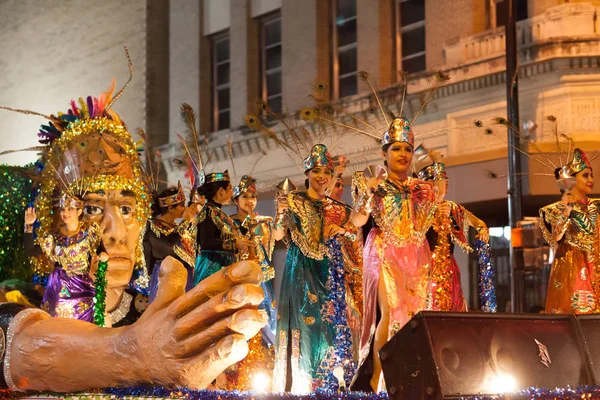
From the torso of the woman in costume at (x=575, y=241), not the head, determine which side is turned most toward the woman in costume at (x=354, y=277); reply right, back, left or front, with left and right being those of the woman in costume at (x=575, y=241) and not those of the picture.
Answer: right

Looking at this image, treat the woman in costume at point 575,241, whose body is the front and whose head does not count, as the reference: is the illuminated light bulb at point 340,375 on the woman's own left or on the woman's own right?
on the woman's own right

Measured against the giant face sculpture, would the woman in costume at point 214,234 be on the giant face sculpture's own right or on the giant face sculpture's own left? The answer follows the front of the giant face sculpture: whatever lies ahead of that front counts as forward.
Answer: on the giant face sculpture's own left

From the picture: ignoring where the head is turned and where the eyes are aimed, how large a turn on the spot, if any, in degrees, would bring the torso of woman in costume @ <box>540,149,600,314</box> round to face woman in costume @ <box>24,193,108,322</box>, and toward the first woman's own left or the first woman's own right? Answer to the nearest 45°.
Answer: approximately 90° to the first woman's own right

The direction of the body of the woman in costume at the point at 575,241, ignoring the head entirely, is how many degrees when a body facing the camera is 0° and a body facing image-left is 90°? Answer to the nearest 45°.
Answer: approximately 315°

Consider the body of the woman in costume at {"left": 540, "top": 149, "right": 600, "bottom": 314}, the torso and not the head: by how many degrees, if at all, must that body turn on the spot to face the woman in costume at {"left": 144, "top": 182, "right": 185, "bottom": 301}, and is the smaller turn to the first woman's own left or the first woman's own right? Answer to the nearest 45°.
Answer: approximately 135° to the first woman's own right

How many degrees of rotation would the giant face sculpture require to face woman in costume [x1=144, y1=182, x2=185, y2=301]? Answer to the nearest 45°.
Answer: approximately 135° to its left

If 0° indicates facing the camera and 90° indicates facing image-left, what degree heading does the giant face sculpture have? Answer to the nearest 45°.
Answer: approximately 315°

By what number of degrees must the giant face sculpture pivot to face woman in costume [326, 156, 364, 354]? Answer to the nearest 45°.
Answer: approximately 90° to its left
